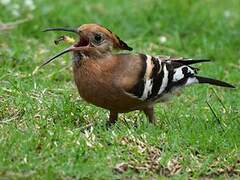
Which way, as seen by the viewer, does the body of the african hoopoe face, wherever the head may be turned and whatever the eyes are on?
to the viewer's left
